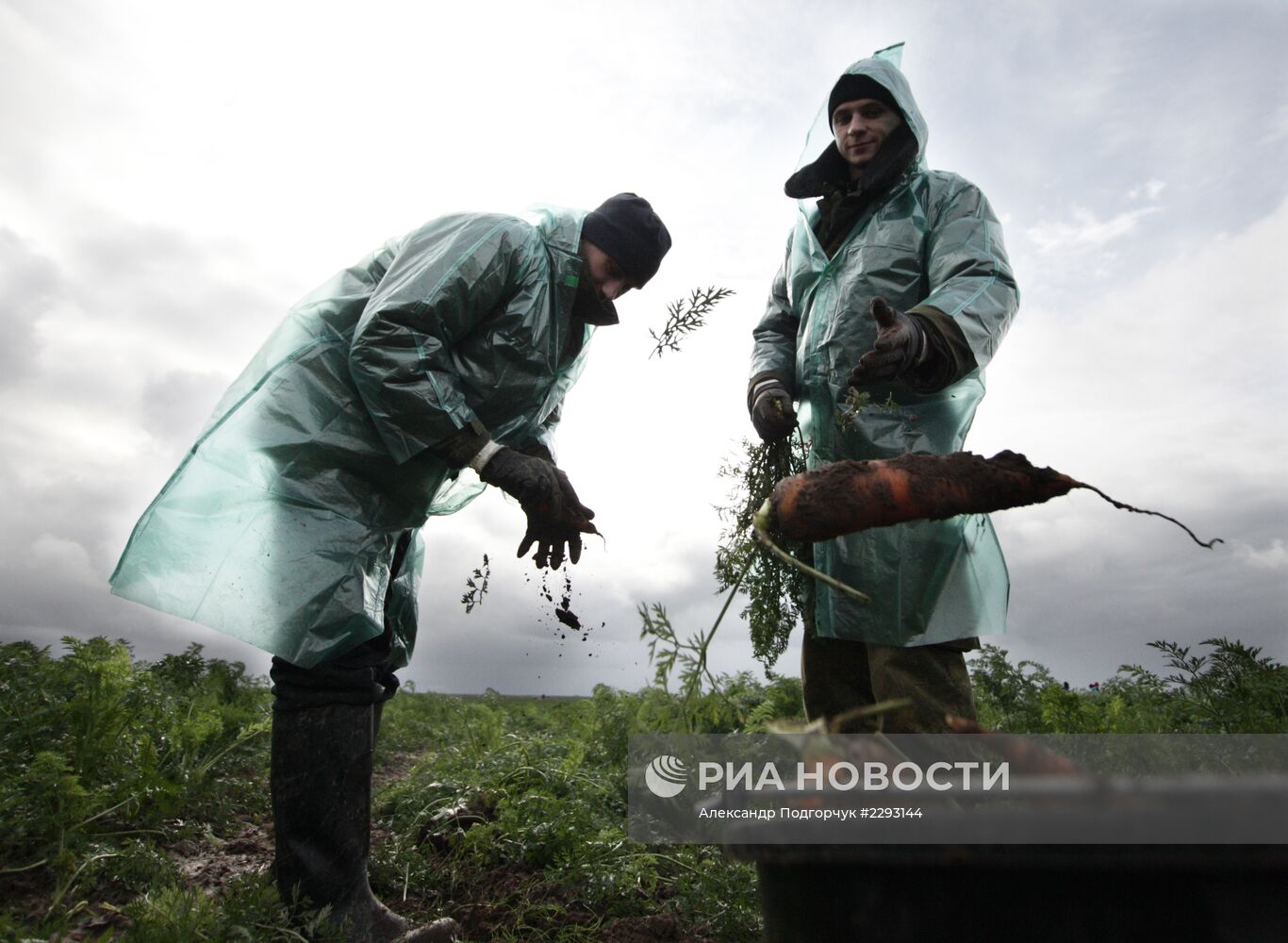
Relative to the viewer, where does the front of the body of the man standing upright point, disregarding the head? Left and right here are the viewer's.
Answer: facing the viewer and to the left of the viewer

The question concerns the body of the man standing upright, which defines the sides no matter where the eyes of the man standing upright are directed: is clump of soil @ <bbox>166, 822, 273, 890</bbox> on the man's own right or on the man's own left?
on the man's own right
